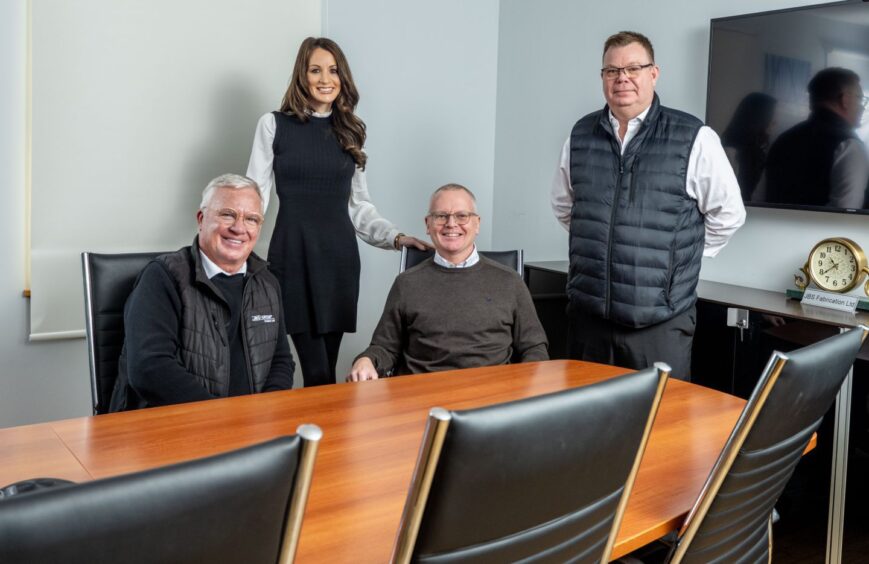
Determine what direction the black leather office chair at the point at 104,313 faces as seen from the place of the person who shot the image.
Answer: facing the viewer and to the right of the viewer

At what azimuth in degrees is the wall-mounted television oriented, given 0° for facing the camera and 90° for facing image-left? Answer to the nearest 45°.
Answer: approximately 45°

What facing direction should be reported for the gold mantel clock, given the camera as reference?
facing the viewer and to the left of the viewer

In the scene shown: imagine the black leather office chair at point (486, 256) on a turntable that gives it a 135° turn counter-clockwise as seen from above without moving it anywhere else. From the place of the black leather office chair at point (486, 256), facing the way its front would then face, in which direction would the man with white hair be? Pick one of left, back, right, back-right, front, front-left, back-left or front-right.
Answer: back

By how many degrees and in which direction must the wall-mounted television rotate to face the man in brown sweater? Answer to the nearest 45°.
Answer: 0° — it already faces them

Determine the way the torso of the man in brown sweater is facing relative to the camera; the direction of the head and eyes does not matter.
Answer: toward the camera

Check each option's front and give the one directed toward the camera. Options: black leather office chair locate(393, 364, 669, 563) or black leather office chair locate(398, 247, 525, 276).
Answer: black leather office chair locate(398, 247, 525, 276)

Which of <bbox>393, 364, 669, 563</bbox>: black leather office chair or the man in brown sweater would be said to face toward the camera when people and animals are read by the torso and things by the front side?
the man in brown sweater

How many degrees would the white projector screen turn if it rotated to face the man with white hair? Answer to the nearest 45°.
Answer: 0° — it already faces them

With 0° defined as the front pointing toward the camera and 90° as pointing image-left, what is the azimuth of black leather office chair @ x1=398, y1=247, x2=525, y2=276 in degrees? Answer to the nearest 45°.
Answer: approximately 0°

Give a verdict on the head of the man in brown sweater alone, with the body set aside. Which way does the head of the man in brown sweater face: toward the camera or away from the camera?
toward the camera

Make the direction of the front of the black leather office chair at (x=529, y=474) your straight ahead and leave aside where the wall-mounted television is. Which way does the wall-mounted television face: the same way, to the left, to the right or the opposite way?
to the left

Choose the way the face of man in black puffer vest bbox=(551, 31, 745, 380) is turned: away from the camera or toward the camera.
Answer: toward the camera

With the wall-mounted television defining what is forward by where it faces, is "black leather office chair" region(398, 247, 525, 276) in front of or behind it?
in front

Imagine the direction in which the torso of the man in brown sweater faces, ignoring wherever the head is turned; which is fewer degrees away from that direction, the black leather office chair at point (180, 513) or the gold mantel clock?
the black leather office chair

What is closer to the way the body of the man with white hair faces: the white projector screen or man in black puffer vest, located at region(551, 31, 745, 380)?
the man in black puffer vest

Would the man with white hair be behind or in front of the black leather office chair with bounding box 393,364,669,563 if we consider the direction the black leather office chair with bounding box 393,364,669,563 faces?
in front

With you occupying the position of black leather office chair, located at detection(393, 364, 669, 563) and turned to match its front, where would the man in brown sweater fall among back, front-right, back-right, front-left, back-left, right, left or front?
front-right
